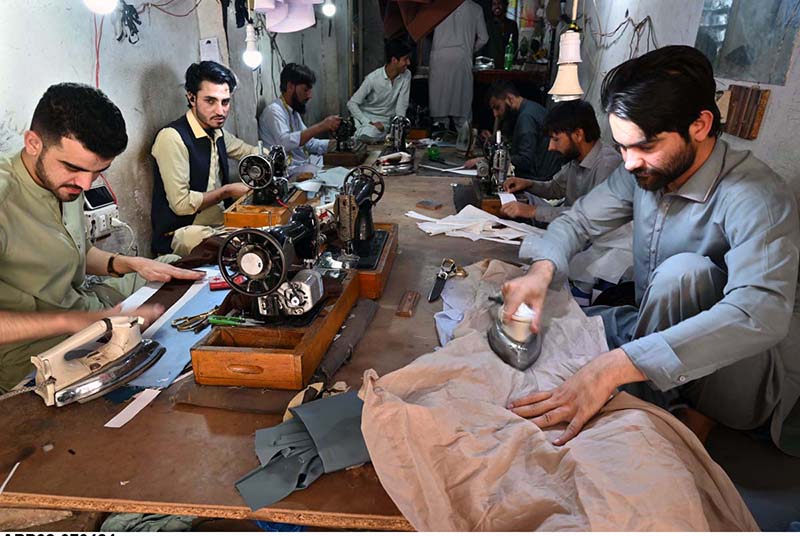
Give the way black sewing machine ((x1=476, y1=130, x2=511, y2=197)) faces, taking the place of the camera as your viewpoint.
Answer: facing to the right of the viewer

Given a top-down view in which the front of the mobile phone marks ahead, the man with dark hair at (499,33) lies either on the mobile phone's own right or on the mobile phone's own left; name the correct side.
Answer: on the mobile phone's own left

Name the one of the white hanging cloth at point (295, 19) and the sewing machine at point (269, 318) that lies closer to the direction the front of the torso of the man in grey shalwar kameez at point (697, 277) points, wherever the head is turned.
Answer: the sewing machine

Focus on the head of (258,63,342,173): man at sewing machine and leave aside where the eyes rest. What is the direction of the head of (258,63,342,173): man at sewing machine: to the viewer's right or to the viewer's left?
to the viewer's right

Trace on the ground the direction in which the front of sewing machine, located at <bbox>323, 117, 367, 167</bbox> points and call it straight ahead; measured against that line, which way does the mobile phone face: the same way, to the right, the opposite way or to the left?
to the left

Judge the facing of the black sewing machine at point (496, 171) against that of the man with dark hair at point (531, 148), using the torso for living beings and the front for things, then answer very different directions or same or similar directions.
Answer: very different directions

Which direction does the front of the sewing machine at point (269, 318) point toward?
to the viewer's left

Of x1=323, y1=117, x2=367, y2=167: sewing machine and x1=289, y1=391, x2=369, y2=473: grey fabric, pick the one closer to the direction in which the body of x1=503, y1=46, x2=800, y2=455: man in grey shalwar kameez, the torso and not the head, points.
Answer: the grey fabric

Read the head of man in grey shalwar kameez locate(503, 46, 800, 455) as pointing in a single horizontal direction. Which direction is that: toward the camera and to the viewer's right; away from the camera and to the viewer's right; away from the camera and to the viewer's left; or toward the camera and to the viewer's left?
toward the camera and to the viewer's left

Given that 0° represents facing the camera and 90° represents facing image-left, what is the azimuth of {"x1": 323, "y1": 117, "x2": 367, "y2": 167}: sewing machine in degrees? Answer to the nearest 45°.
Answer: approximately 90°

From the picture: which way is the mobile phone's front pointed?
toward the camera

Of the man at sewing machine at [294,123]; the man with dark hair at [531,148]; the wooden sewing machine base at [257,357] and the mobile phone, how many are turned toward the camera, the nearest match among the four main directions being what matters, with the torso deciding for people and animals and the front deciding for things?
2

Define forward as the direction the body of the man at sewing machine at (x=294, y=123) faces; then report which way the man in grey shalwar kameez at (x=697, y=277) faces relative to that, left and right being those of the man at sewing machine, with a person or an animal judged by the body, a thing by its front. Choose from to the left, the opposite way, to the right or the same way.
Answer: the opposite way
